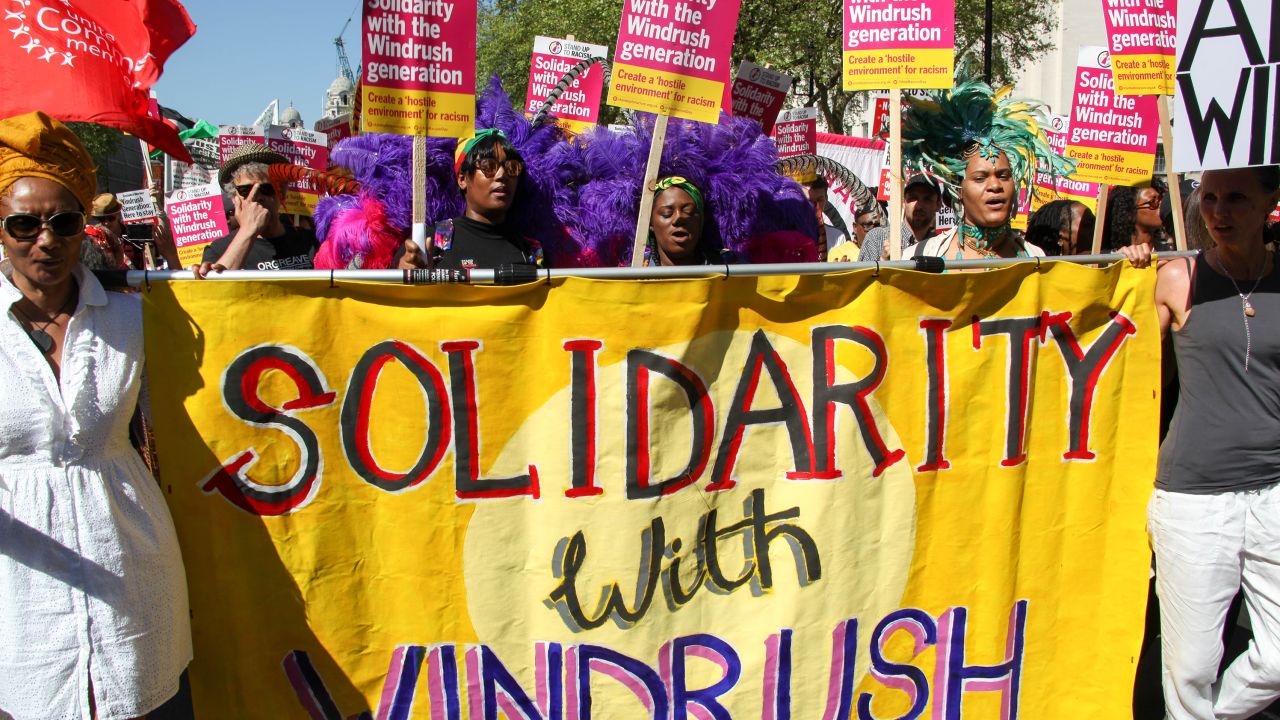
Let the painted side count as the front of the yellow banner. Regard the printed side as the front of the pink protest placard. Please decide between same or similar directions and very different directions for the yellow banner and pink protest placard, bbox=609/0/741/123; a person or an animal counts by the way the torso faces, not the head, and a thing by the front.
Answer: same or similar directions

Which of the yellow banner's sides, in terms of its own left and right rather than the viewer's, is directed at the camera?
front

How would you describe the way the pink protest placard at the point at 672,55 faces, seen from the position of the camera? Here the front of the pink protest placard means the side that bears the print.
facing the viewer

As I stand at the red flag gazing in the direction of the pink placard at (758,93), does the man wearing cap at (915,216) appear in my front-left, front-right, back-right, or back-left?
front-right

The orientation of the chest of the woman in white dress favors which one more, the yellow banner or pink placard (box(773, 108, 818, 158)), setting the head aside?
the yellow banner

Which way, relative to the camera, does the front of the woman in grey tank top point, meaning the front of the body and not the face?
toward the camera

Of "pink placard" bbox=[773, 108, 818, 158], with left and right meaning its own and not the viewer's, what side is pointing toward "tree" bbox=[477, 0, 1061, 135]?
back

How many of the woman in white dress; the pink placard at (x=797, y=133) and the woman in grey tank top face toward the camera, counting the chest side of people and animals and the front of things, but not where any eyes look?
3
